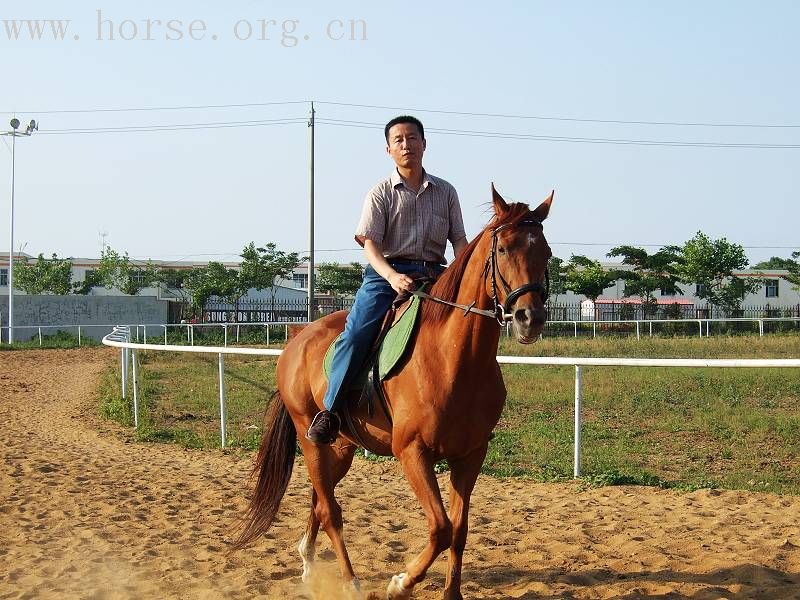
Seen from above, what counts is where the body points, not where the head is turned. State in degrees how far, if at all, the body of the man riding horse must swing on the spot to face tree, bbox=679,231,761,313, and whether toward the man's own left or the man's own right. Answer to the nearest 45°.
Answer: approximately 90° to the man's own left

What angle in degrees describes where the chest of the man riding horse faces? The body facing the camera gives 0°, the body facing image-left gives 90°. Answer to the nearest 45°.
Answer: approximately 315°

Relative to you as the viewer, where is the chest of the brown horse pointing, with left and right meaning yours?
facing the viewer and to the right of the viewer

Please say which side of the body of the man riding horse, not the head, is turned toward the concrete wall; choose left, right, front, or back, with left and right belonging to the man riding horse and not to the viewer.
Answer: back

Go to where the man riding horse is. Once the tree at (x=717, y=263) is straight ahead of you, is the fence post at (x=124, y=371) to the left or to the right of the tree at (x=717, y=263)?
left

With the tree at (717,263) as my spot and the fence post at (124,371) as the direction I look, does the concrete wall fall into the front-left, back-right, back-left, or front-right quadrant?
front-right

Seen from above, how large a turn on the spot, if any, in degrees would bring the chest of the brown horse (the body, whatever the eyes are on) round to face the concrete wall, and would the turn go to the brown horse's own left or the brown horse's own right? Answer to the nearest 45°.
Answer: approximately 180°
